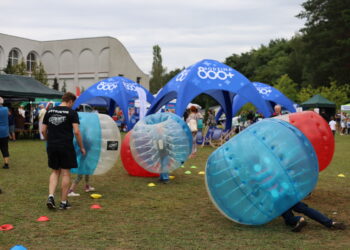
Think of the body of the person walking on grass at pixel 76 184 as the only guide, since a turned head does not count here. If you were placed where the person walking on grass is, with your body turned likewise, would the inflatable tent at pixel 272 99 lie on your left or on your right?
on your left

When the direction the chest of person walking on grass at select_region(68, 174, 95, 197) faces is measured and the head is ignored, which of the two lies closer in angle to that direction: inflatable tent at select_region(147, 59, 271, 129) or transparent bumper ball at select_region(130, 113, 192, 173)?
the transparent bumper ball

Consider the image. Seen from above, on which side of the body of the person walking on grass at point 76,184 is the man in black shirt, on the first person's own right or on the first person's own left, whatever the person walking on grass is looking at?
on the first person's own right

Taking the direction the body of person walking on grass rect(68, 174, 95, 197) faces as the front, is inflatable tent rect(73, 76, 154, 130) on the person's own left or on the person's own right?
on the person's own left

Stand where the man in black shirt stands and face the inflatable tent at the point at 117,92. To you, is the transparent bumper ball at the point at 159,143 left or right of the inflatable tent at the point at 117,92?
right
